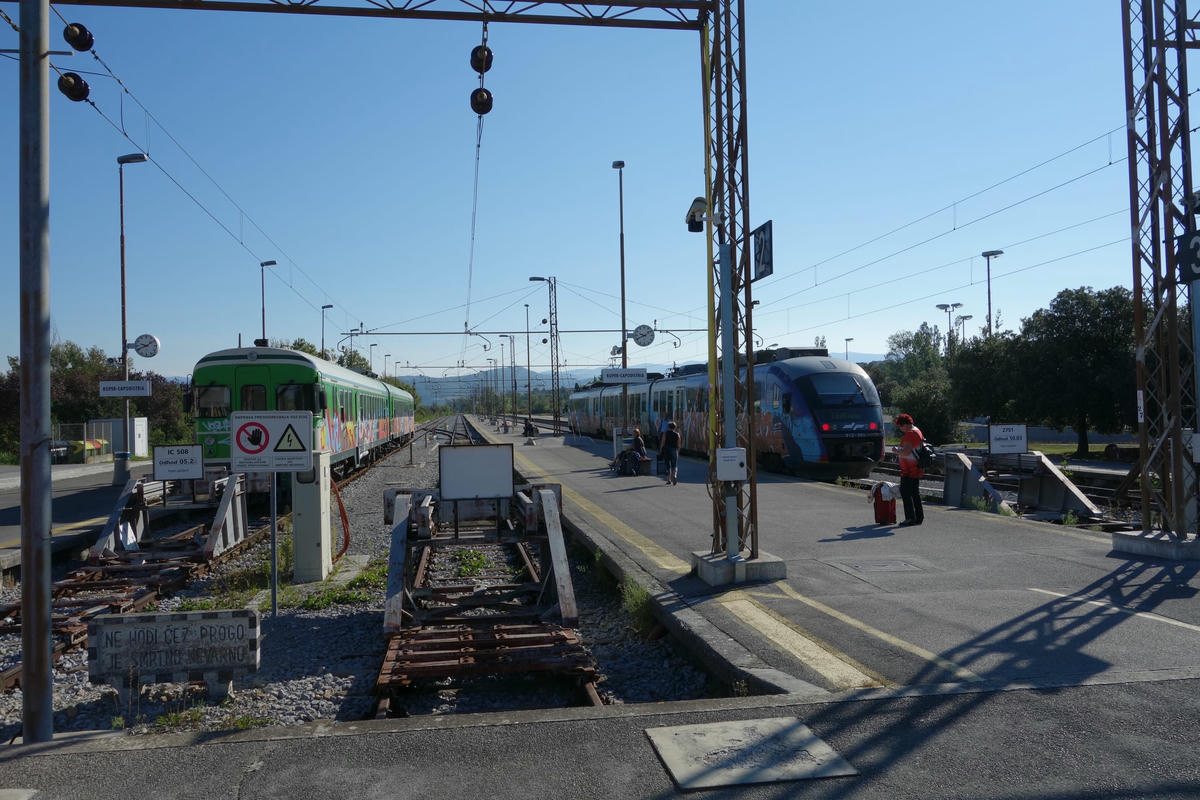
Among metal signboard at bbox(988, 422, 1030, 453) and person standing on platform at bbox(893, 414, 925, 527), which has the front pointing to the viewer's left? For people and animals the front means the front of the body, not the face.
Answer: the person standing on platform

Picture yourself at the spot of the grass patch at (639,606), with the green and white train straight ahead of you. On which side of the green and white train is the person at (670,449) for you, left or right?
right

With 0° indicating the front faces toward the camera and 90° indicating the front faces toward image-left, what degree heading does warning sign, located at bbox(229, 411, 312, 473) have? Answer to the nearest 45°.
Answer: approximately 0°

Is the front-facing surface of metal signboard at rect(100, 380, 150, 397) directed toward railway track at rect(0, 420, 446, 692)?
yes

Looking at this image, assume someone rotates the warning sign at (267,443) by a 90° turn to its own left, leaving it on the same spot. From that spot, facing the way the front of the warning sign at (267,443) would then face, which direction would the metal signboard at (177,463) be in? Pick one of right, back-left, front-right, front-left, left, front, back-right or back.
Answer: left

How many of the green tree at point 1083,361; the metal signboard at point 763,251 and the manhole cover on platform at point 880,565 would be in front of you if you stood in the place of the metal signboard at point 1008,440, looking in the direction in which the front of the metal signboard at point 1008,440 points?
2

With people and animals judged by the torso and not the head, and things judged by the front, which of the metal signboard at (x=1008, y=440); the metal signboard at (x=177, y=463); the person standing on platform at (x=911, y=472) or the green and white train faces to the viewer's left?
the person standing on platform

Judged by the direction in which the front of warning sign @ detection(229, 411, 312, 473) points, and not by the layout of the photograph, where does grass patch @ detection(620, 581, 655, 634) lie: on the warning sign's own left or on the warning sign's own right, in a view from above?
on the warning sign's own left

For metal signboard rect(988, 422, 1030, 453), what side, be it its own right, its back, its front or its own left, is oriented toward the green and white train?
right

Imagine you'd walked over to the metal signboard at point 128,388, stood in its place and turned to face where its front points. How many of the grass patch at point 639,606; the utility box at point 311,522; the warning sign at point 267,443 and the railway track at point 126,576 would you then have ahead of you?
4

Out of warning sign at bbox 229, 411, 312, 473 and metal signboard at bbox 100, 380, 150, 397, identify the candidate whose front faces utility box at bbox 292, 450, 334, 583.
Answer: the metal signboard

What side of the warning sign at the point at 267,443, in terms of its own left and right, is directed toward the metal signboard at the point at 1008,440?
left

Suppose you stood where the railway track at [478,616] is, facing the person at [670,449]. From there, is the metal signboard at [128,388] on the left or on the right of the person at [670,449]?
left
